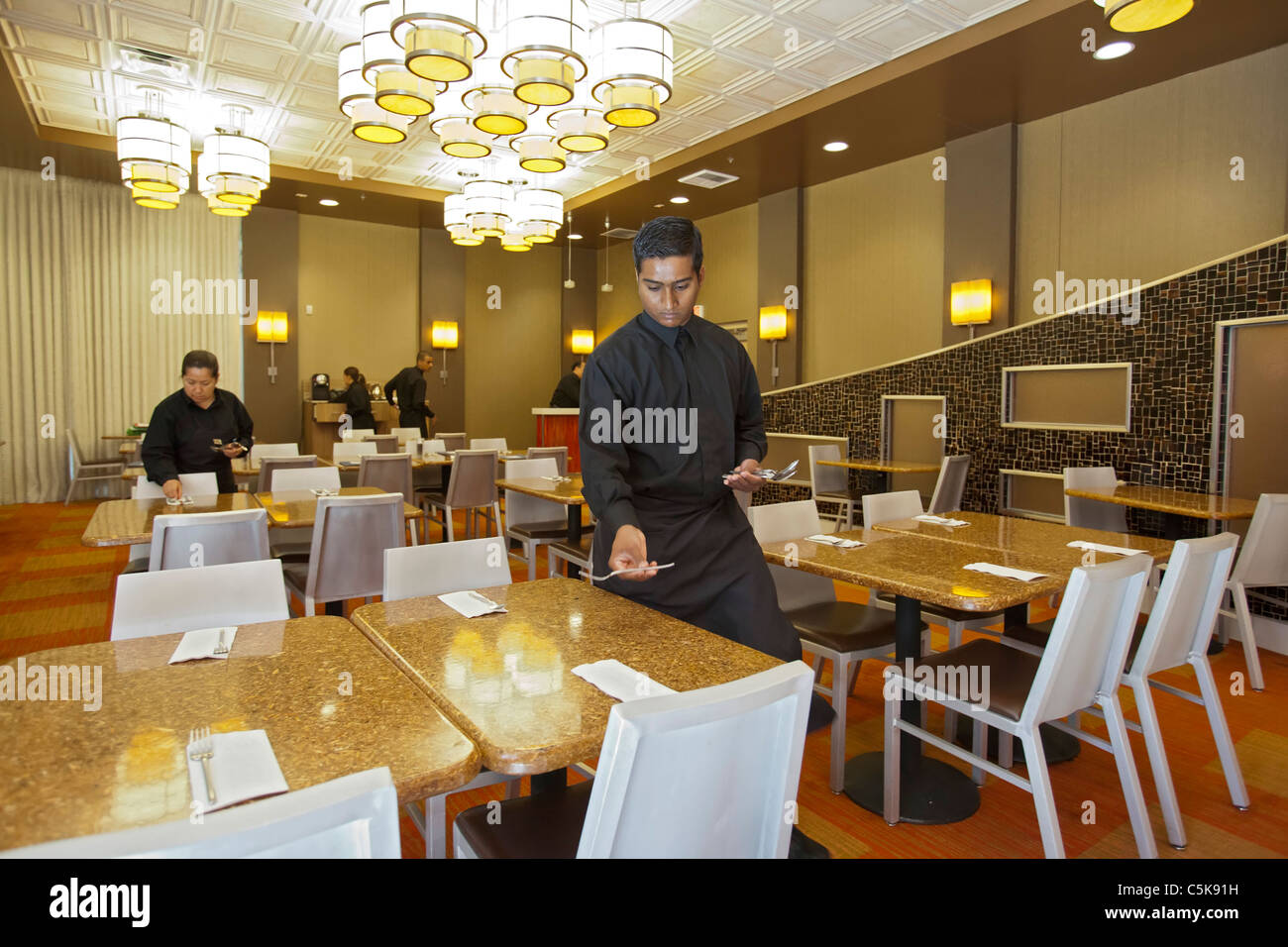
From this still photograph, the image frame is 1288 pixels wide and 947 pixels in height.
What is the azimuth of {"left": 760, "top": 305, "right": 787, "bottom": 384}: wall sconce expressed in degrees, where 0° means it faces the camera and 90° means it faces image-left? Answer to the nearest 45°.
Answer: approximately 45°

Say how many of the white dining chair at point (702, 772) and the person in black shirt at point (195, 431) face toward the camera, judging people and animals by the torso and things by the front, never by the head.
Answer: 1

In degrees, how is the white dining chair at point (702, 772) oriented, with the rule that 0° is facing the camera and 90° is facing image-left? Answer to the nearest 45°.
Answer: approximately 135°

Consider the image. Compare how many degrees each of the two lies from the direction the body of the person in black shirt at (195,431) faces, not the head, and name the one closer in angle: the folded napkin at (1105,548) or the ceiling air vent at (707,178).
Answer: the folded napkin

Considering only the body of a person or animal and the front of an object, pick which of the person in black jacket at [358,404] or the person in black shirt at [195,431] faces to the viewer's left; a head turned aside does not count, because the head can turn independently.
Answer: the person in black jacket at [358,404]

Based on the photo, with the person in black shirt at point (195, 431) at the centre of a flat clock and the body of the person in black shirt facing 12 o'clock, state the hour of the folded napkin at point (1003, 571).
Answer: The folded napkin is roughly at 11 o'clock from the person in black shirt.

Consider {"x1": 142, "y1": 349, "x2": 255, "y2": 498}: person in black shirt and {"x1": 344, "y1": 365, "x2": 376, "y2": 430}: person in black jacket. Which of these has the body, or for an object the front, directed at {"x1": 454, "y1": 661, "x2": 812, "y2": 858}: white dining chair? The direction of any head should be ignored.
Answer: {"x1": 142, "y1": 349, "x2": 255, "y2": 498}: person in black shirt

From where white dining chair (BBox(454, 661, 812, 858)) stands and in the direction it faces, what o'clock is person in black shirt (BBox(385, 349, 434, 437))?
The person in black shirt is roughly at 1 o'clock from the white dining chair.

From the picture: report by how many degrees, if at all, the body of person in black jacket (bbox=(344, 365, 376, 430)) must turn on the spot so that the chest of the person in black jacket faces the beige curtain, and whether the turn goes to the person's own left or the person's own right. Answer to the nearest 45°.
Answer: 0° — they already face it

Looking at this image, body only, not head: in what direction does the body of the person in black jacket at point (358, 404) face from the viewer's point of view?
to the viewer's left
